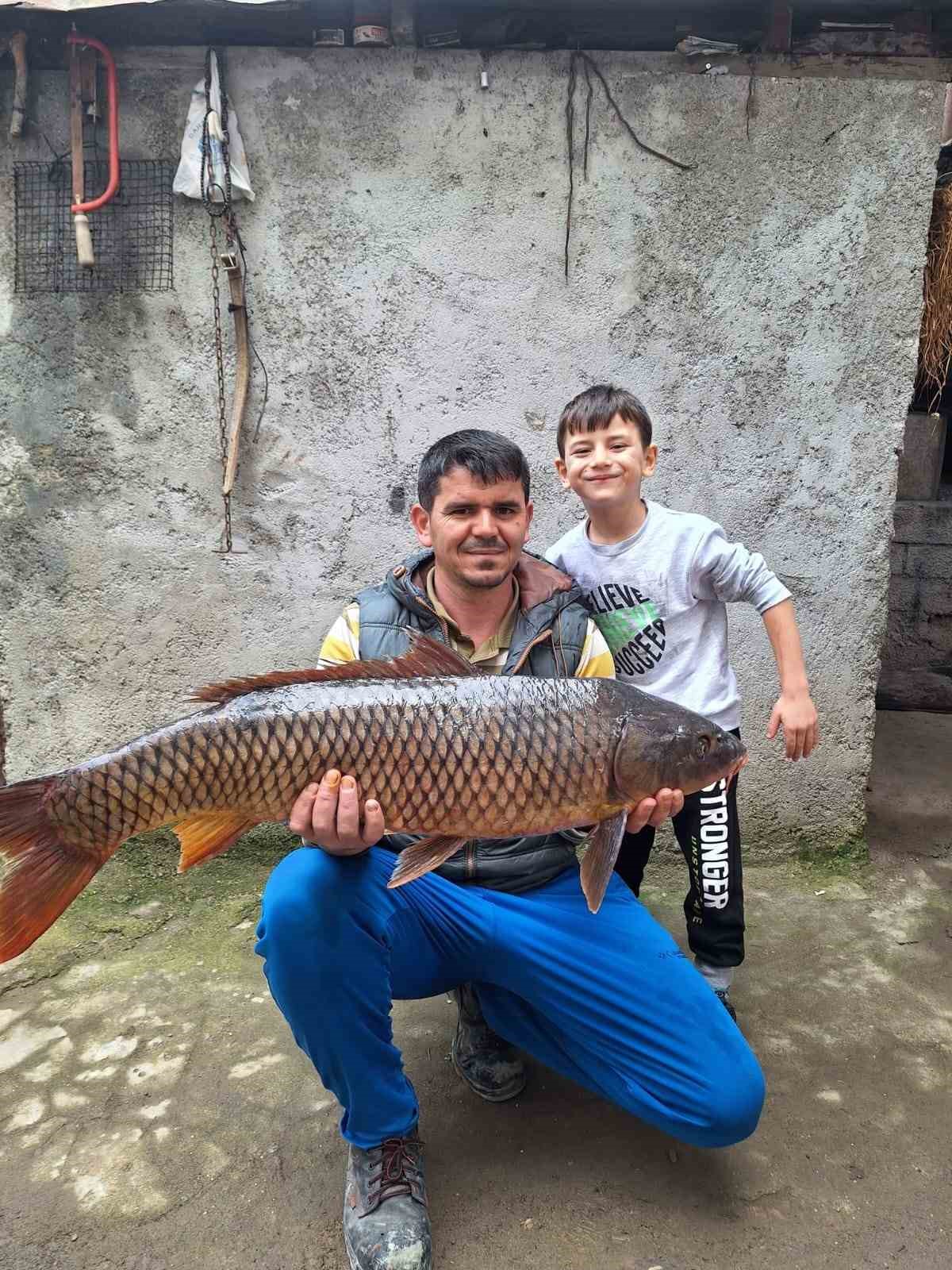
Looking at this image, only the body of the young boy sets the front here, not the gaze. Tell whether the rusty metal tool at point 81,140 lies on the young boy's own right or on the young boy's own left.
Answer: on the young boy's own right

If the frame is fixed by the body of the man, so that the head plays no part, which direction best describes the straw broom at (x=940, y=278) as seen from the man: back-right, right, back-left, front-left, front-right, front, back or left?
back-left

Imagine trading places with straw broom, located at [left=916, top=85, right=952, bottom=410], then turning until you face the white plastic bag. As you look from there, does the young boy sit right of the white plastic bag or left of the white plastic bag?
left

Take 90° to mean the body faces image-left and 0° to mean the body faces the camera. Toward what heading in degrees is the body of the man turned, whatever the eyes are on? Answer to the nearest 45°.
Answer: approximately 0°

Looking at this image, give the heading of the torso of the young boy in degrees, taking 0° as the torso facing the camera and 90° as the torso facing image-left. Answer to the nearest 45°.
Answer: approximately 45°

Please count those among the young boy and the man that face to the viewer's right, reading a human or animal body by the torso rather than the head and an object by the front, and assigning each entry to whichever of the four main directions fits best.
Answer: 0

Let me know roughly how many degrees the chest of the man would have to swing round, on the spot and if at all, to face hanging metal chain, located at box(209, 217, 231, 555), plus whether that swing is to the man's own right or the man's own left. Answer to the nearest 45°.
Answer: approximately 135° to the man's own right

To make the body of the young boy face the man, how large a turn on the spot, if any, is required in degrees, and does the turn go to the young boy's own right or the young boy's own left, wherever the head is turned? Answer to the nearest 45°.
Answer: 0° — they already face them
